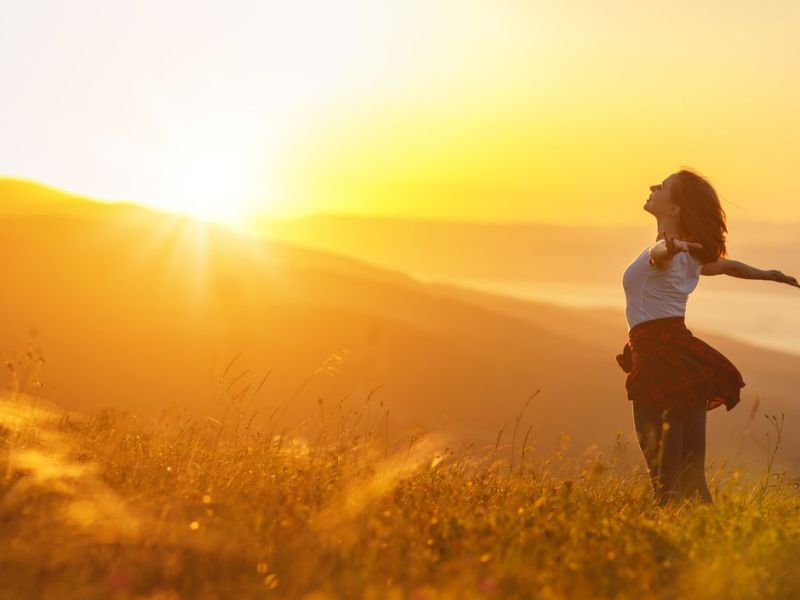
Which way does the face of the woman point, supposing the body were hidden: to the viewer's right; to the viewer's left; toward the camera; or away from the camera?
to the viewer's left

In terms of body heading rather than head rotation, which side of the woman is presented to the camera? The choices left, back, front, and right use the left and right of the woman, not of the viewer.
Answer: left
